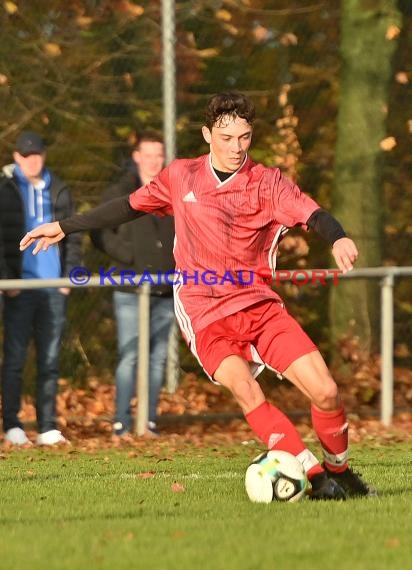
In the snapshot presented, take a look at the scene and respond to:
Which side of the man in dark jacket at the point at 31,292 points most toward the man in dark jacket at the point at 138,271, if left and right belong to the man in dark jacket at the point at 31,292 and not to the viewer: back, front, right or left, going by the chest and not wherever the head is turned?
left

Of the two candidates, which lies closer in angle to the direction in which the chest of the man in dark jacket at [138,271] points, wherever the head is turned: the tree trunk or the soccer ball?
the soccer ball

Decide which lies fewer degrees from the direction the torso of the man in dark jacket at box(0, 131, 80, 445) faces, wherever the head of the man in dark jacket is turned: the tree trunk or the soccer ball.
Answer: the soccer ball

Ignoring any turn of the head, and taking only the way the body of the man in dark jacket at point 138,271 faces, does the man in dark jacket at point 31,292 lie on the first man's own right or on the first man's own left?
on the first man's own right

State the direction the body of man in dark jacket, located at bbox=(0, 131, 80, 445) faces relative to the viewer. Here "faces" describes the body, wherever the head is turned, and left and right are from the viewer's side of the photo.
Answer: facing the viewer

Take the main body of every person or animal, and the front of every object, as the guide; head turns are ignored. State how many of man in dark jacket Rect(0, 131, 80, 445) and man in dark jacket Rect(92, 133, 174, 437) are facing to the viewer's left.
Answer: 0

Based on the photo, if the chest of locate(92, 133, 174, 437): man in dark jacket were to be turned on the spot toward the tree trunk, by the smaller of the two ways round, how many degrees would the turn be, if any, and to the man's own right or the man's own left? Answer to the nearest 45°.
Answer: approximately 90° to the man's own left

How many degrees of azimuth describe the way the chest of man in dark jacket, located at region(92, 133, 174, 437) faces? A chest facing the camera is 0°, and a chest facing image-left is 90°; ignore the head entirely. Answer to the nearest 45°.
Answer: approximately 315°

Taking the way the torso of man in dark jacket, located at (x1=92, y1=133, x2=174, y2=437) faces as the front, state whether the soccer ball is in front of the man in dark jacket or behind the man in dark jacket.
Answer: in front
